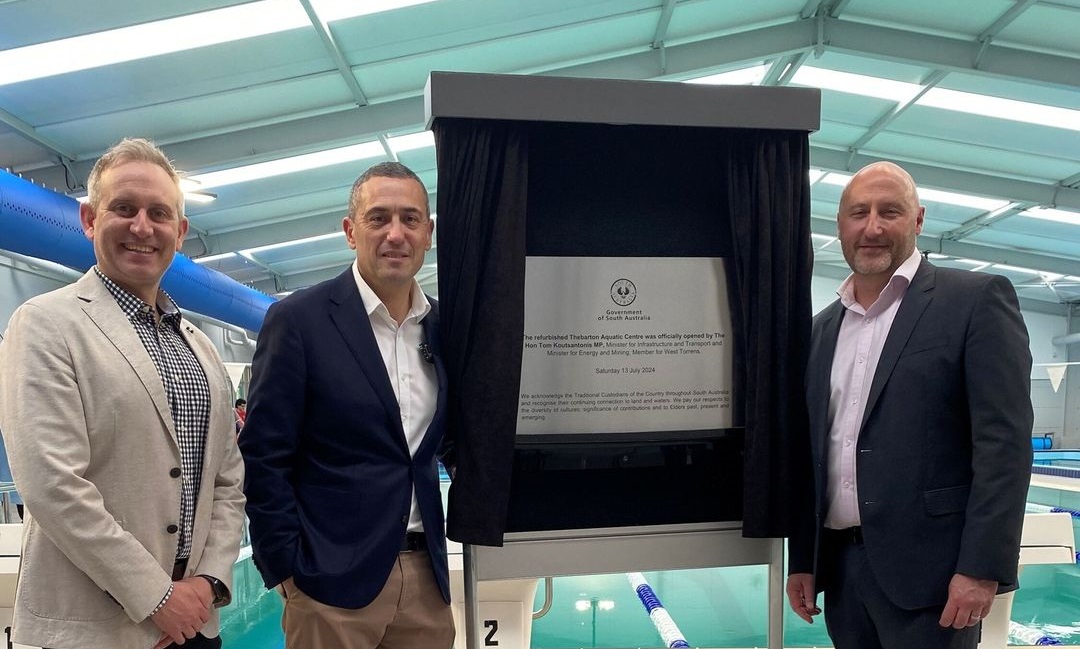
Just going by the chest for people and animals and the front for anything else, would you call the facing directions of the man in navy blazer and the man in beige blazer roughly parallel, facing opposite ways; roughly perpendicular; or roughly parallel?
roughly parallel

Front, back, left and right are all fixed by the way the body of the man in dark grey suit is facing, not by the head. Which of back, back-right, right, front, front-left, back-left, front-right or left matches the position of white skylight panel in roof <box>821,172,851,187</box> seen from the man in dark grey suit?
back-right

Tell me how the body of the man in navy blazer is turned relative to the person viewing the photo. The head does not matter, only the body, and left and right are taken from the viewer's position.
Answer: facing the viewer and to the right of the viewer

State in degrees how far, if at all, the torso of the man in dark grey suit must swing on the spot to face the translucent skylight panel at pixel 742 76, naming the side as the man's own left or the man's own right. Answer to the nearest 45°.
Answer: approximately 135° to the man's own right

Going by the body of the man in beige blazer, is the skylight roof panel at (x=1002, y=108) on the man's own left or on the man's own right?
on the man's own left

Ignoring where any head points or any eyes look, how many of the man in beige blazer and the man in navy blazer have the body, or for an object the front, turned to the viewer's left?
0

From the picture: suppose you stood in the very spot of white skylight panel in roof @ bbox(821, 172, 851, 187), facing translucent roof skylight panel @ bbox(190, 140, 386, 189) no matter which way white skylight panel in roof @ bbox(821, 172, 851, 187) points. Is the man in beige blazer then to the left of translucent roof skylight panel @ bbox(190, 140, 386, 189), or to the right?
left

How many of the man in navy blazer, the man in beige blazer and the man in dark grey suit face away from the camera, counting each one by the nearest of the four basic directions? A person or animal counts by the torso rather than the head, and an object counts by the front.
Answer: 0

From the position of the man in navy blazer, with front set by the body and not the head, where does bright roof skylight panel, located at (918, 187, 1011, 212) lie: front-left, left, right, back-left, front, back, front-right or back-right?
left
